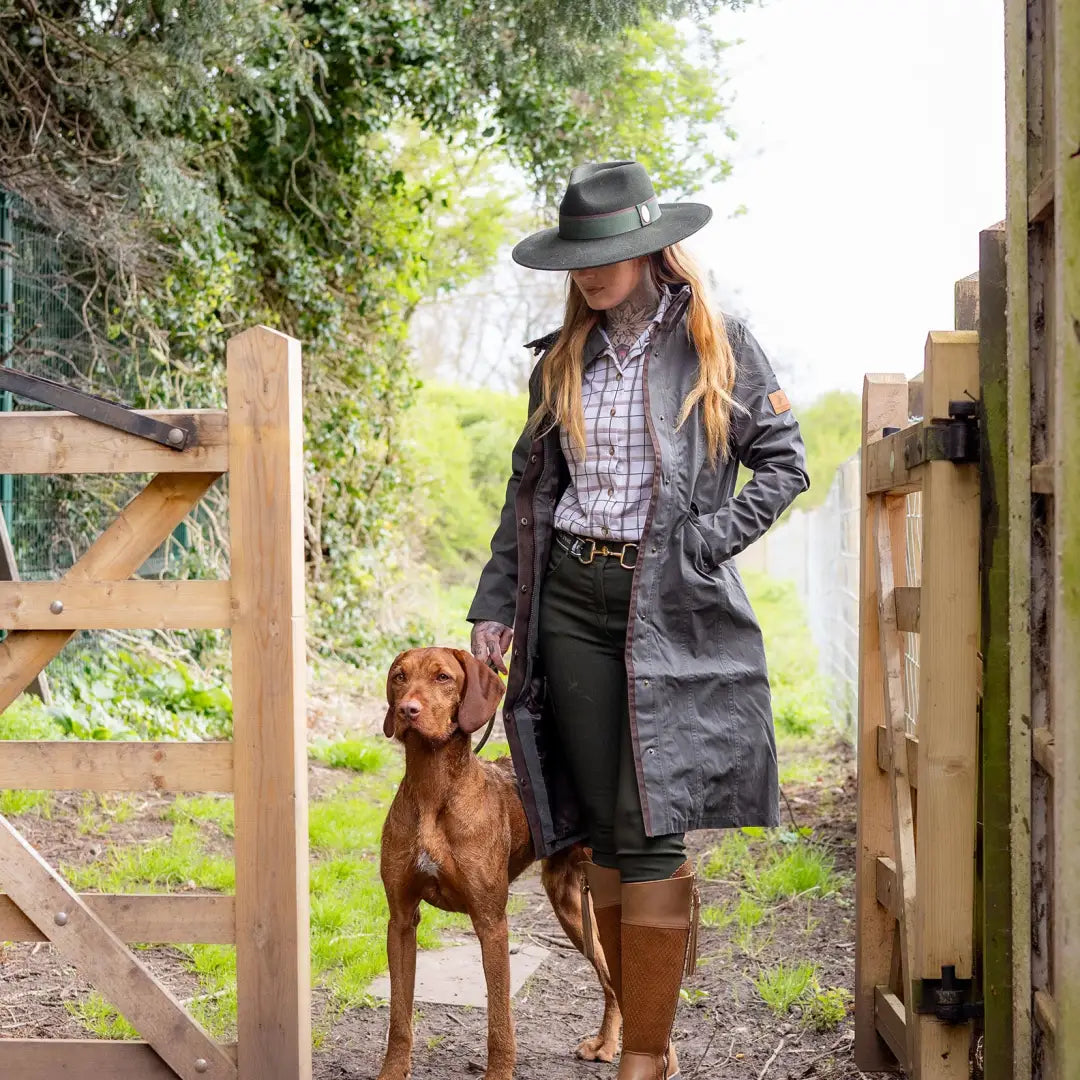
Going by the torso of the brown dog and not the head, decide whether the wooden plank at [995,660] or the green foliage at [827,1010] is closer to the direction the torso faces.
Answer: the wooden plank

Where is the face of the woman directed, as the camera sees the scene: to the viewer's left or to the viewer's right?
to the viewer's left

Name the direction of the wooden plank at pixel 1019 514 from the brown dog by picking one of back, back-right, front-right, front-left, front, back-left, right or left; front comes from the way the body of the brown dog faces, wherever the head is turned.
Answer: left

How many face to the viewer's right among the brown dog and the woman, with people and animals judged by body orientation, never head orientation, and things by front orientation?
0

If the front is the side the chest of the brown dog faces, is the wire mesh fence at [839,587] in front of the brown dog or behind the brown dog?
behind

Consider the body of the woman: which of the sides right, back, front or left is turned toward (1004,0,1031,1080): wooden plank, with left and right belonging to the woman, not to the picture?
left

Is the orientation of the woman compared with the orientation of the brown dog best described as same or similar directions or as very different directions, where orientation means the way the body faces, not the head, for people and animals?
same or similar directions

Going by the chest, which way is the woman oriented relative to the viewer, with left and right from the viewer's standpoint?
facing the viewer and to the left of the viewer
